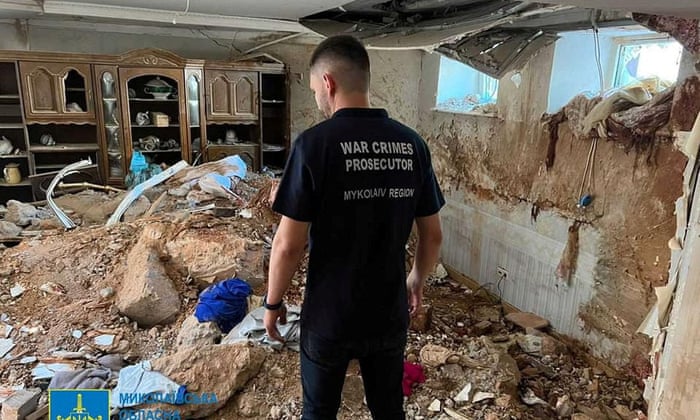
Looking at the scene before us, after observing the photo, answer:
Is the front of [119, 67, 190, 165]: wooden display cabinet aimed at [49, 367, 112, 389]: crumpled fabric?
yes

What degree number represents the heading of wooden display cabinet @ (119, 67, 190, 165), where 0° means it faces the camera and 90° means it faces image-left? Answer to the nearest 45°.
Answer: approximately 0°

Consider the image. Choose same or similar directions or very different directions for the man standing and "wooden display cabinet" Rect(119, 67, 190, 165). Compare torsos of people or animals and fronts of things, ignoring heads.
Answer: very different directions

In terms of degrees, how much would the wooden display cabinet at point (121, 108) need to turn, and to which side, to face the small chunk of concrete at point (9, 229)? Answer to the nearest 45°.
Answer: approximately 45° to its right

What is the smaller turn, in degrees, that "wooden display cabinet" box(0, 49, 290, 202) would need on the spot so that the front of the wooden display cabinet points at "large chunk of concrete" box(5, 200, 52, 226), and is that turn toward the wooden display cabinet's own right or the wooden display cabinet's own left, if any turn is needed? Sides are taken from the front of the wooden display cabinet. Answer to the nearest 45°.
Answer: approximately 45° to the wooden display cabinet's own right

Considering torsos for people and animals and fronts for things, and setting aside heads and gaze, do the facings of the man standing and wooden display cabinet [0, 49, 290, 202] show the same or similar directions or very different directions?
very different directions

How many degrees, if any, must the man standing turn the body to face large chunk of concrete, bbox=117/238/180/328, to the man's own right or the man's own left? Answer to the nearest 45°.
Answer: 0° — they already face it

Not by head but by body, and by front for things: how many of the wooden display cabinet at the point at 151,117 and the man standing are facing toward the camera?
1

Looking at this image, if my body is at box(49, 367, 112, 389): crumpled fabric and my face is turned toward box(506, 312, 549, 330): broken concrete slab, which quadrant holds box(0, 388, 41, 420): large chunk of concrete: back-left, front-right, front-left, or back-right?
back-right

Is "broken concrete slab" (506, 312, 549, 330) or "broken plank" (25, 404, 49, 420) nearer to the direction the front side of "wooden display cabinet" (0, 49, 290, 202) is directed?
the broken plank

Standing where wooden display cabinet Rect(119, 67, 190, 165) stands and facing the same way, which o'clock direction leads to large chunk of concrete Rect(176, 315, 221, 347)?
The large chunk of concrete is roughly at 12 o'clock from the wooden display cabinet.

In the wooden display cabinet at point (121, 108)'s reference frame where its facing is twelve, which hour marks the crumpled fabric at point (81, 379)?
The crumpled fabric is roughly at 12 o'clock from the wooden display cabinet.

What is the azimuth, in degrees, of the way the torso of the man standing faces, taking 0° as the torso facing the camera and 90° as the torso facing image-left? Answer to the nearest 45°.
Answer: approximately 135°

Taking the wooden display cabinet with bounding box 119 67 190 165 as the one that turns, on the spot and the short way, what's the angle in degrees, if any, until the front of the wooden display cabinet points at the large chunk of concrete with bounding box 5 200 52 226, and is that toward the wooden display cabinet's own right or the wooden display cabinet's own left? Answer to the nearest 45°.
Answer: approximately 45° to the wooden display cabinet's own right
